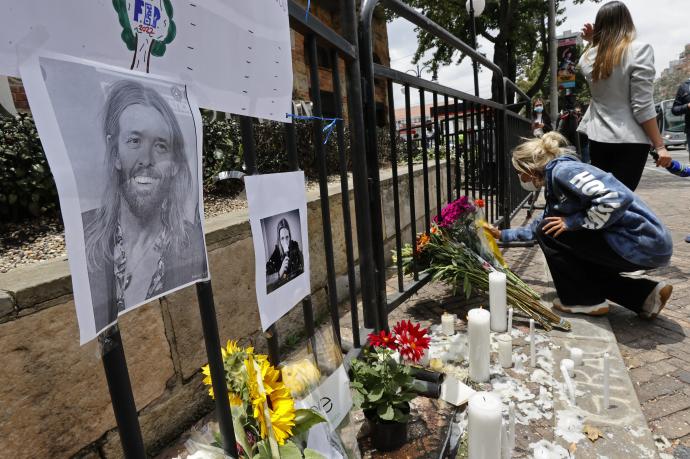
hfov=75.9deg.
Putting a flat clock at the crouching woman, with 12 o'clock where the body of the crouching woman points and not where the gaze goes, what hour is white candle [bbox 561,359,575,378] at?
The white candle is roughly at 9 o'clock from the crouching woman.

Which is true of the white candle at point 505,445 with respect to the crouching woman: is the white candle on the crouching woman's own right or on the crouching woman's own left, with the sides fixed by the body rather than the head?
on the crouching woman's own left

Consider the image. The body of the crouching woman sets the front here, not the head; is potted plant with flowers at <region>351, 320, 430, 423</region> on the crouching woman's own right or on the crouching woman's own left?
on the crouching woman's own left

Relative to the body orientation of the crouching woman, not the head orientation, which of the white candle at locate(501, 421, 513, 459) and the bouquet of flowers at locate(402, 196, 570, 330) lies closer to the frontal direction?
the bouquet of flowers

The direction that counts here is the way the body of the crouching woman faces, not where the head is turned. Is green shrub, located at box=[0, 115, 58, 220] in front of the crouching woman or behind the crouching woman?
in front

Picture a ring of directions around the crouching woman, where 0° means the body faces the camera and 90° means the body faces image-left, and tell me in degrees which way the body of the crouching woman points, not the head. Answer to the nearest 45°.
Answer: approximately 90°

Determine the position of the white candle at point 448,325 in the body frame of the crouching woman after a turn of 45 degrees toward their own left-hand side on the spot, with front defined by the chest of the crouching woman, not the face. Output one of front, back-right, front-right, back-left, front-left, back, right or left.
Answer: front

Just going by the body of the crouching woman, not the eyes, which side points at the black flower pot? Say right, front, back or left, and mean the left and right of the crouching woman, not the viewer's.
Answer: left

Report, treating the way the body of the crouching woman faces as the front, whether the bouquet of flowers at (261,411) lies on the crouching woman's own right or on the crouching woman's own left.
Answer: on the crouching woman's own left

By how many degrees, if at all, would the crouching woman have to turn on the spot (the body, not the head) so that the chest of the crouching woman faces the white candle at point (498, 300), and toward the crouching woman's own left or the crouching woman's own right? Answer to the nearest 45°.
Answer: approximately 45° to the crouching woman's own left
